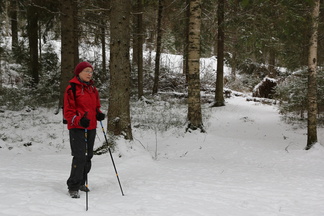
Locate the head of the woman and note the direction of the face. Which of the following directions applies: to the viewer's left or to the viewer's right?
to the viewer's right

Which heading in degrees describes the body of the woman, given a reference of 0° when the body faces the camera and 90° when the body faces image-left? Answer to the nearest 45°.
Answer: approximately 315°
